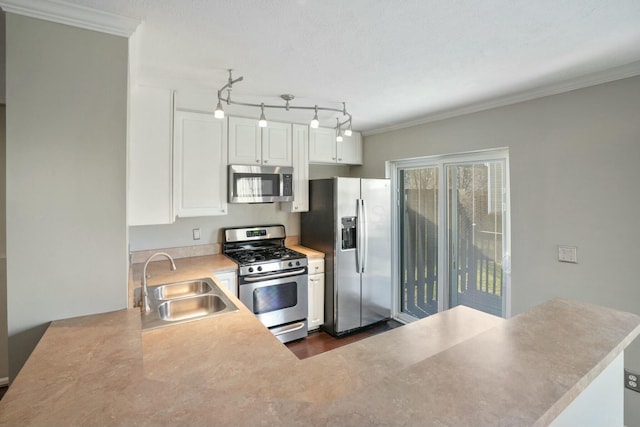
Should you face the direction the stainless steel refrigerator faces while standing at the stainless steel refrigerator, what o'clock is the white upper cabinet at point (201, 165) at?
The white upper cabinet is roughly at 4 o'clock from the stainless steel refrigerator.

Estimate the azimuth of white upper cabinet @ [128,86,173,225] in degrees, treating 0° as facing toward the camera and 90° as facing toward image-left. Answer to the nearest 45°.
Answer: approximately 270°

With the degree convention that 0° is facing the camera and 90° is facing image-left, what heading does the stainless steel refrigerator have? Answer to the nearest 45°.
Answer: approximately 315°

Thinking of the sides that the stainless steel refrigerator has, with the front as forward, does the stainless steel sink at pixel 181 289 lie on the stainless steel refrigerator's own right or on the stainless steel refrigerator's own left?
on the stainless steel refrigerator's own right

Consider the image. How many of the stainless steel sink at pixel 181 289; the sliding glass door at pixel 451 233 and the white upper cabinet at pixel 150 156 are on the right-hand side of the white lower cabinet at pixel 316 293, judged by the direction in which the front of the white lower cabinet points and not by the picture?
2

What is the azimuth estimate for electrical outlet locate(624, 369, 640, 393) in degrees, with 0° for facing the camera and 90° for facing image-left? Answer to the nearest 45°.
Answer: approximately 45°

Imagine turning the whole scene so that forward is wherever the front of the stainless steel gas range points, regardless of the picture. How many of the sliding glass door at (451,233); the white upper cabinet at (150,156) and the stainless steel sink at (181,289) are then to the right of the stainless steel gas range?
2

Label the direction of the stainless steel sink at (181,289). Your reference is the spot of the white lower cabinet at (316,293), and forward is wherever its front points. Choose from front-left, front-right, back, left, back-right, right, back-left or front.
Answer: right
